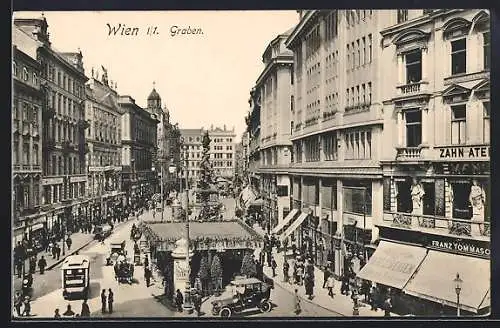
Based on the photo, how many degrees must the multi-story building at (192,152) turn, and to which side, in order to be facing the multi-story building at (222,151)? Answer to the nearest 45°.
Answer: approximately 90° to its left

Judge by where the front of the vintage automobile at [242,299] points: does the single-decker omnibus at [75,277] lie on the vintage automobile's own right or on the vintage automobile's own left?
on the vintage automobile's own right

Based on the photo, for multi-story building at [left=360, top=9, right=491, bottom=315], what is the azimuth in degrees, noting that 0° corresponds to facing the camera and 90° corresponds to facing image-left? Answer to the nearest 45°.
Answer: approximately 45°

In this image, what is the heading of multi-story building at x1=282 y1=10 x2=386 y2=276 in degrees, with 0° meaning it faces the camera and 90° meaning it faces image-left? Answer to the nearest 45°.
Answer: approximately 45°
